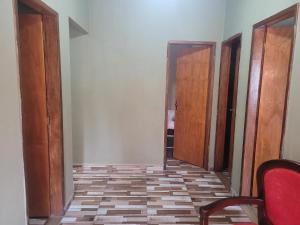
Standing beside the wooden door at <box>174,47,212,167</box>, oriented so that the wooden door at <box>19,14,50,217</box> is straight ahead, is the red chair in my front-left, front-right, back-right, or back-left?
front-left

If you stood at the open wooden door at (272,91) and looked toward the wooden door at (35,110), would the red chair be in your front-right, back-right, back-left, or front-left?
front-left

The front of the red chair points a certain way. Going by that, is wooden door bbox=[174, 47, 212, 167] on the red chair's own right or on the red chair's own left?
on the red chair's own right

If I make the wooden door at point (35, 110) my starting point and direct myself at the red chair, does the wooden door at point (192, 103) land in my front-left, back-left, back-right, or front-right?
front-left

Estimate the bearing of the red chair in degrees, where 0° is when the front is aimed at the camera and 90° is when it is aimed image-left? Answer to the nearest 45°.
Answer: approximately 45°

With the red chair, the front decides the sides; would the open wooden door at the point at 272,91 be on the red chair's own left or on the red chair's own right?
on the red chair's own right

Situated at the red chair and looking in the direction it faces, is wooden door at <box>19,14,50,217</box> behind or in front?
in front

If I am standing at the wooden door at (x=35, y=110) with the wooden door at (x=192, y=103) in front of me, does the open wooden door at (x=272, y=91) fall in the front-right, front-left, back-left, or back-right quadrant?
front-right

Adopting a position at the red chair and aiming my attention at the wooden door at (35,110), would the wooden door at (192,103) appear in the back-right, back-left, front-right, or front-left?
front-right
